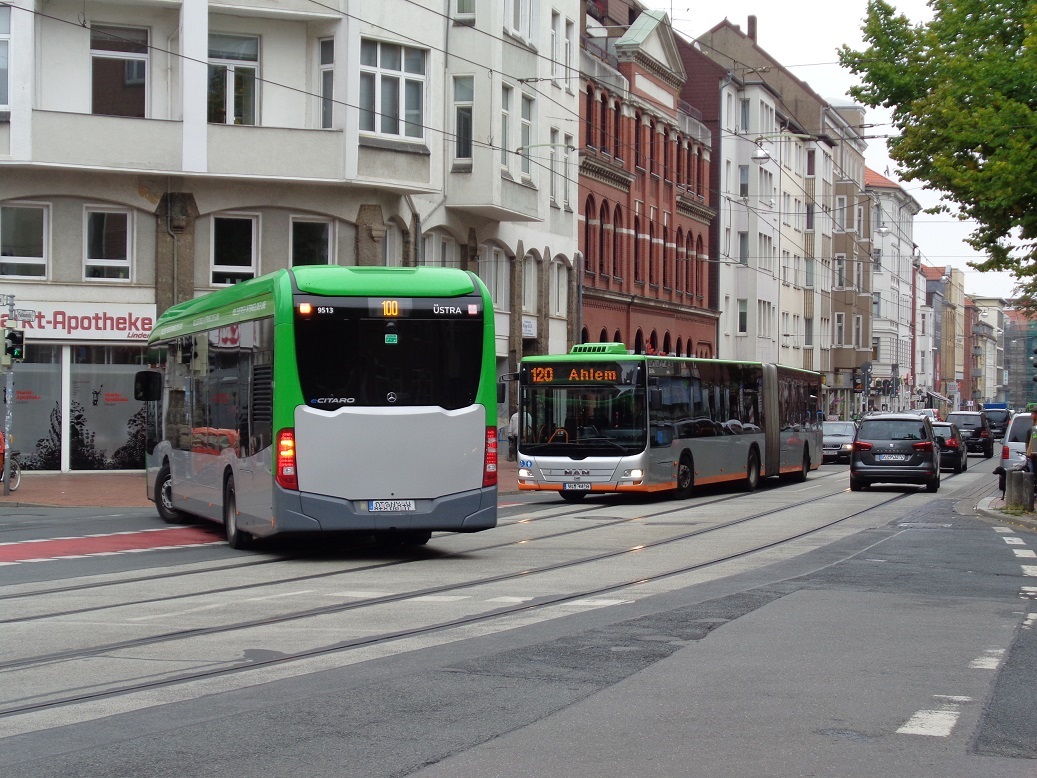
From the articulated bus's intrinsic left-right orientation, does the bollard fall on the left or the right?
on its left

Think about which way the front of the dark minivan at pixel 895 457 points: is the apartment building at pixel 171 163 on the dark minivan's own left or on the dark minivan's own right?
on the dark minivan's own left

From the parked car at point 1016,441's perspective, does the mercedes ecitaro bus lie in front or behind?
behind

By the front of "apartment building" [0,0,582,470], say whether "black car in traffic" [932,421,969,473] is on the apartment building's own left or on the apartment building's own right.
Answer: on the apartment building's own left

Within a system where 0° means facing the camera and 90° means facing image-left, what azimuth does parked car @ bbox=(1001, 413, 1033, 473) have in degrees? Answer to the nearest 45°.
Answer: approximately 180°

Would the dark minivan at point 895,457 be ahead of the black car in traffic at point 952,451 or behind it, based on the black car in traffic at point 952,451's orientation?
behind

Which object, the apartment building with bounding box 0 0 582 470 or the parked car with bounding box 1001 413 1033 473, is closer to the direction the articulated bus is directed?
the apartment building

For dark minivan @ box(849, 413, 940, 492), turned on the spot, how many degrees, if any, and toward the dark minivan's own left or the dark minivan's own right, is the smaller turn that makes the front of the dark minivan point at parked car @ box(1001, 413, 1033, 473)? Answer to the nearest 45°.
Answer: approximately 45° to the dark minivan's own right

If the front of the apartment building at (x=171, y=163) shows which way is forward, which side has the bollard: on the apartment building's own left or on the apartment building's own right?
on the apartment building's own left

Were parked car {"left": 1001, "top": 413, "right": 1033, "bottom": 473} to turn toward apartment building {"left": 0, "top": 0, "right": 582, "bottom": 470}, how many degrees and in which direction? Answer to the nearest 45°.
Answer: approximately 135° to its left

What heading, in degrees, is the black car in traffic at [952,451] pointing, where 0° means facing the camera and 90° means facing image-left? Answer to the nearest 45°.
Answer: approximately 180°

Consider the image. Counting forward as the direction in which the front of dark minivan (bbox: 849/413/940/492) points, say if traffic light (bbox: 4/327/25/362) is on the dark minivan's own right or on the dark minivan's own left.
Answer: on the dark minivan's own left

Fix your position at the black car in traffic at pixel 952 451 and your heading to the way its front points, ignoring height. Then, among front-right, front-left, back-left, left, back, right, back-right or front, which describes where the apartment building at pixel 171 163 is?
back-left

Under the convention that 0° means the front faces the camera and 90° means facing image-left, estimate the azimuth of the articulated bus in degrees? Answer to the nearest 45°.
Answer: approximately 45°

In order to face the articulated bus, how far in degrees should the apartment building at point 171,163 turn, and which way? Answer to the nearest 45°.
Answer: approximately 45° to its left

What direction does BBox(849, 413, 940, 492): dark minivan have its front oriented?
away from the camera

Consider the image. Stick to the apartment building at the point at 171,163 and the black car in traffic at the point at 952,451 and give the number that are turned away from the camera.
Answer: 1

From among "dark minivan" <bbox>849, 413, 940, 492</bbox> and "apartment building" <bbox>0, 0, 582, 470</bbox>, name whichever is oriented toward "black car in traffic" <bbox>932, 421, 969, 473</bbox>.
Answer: the dark minivan
